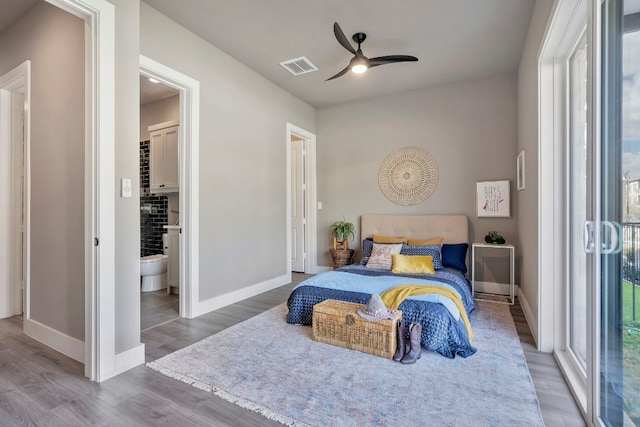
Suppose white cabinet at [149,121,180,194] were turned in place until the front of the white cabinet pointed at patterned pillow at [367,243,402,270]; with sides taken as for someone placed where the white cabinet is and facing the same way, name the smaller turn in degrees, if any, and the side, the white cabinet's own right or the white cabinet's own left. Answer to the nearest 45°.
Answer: approximately 90° to the white cabinet's own left

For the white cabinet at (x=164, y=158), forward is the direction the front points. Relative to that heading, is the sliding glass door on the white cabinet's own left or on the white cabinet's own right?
on the white cabinet's own left

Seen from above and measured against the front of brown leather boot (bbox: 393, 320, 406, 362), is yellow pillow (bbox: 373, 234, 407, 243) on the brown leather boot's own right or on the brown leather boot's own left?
on the brown leather boot's own right

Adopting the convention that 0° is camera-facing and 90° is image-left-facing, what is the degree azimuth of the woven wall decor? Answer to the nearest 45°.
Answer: approximately 0°

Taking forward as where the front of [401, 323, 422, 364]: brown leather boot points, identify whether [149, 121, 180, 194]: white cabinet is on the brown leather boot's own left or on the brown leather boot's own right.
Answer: on the brown leather boot's own right

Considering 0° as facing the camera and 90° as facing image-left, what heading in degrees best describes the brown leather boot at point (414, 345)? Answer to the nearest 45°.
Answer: approximately 45°

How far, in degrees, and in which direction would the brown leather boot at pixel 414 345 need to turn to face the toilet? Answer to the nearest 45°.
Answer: approximately 45° to its right

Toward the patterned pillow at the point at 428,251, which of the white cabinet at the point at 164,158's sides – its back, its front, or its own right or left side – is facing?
left

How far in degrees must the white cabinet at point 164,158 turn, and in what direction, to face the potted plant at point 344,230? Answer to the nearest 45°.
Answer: approximately 135° to its left

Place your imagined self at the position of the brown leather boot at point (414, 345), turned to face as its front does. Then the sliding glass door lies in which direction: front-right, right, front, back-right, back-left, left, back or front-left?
left

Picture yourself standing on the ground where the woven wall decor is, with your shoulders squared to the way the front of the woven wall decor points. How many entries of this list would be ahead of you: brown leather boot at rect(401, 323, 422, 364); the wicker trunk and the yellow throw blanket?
3
